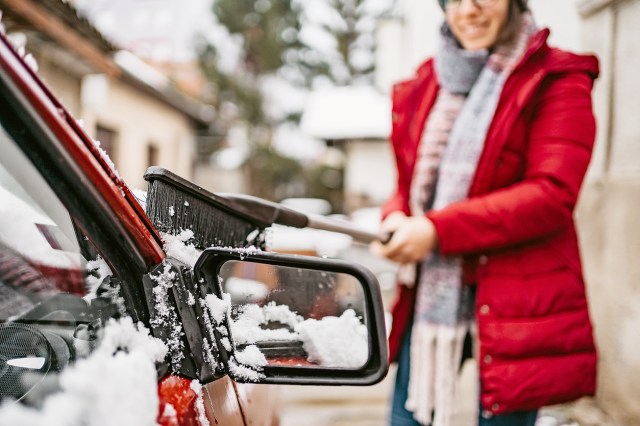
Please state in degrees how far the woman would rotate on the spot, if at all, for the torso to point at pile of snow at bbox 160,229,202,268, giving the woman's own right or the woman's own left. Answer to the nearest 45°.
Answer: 0° — they already face it

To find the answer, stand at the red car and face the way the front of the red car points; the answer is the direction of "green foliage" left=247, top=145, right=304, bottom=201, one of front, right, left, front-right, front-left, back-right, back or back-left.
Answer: front-left

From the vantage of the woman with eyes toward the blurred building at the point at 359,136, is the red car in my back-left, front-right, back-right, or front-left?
back-left

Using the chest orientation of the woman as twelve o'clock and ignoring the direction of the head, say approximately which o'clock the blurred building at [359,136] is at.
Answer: The blurred building is roughly at 4 o'clock from the woman.

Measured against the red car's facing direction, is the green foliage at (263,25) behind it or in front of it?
in front

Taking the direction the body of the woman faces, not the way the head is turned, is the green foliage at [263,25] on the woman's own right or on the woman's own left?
on the woman's own right

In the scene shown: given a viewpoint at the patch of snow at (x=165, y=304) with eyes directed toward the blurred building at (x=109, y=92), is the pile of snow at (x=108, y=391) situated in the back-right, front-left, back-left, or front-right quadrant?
back-left

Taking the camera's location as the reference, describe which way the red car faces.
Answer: facing away from the viewer and to the right of the viewer

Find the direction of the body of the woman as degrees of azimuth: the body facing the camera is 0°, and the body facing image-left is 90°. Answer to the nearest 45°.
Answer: approximately 45°
